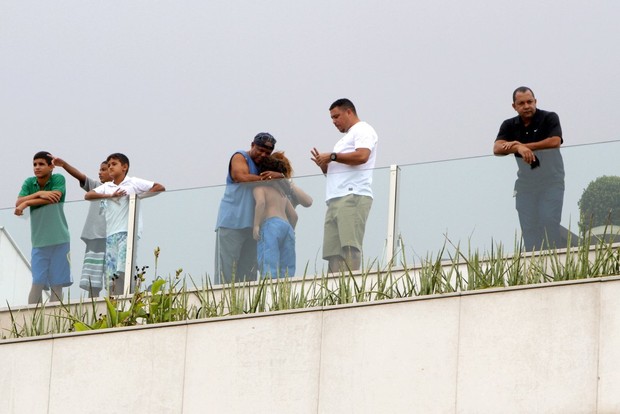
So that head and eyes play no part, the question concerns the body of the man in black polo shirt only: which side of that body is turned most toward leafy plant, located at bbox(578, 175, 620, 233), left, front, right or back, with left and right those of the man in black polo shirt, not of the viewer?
left

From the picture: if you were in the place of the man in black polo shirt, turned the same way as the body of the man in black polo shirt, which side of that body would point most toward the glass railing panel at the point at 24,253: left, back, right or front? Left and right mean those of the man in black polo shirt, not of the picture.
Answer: right

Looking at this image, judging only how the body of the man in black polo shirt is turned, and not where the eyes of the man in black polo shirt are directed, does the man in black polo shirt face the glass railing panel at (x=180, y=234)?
no

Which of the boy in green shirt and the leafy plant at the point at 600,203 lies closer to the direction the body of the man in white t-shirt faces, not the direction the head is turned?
the boy in green shirt

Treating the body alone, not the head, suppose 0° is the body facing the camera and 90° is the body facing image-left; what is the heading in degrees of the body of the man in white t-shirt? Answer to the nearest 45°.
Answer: approximately 45°

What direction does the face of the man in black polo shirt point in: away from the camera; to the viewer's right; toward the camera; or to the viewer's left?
toward the camera

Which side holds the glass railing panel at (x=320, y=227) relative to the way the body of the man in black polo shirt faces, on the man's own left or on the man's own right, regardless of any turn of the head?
on the man's own right

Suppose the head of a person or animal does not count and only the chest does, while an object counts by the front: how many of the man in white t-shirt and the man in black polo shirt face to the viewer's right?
0

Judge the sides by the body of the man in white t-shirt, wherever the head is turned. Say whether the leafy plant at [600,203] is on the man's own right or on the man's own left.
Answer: on the man's own left

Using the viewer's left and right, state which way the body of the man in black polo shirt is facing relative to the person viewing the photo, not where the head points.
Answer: facing the viewer

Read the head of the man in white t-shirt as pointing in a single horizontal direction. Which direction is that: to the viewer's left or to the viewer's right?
to the viewer's left

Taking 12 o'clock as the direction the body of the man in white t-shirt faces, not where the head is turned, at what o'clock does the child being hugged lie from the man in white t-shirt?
The child being hugged is roughly at 2 o'clock from the man in white t-shirt.
